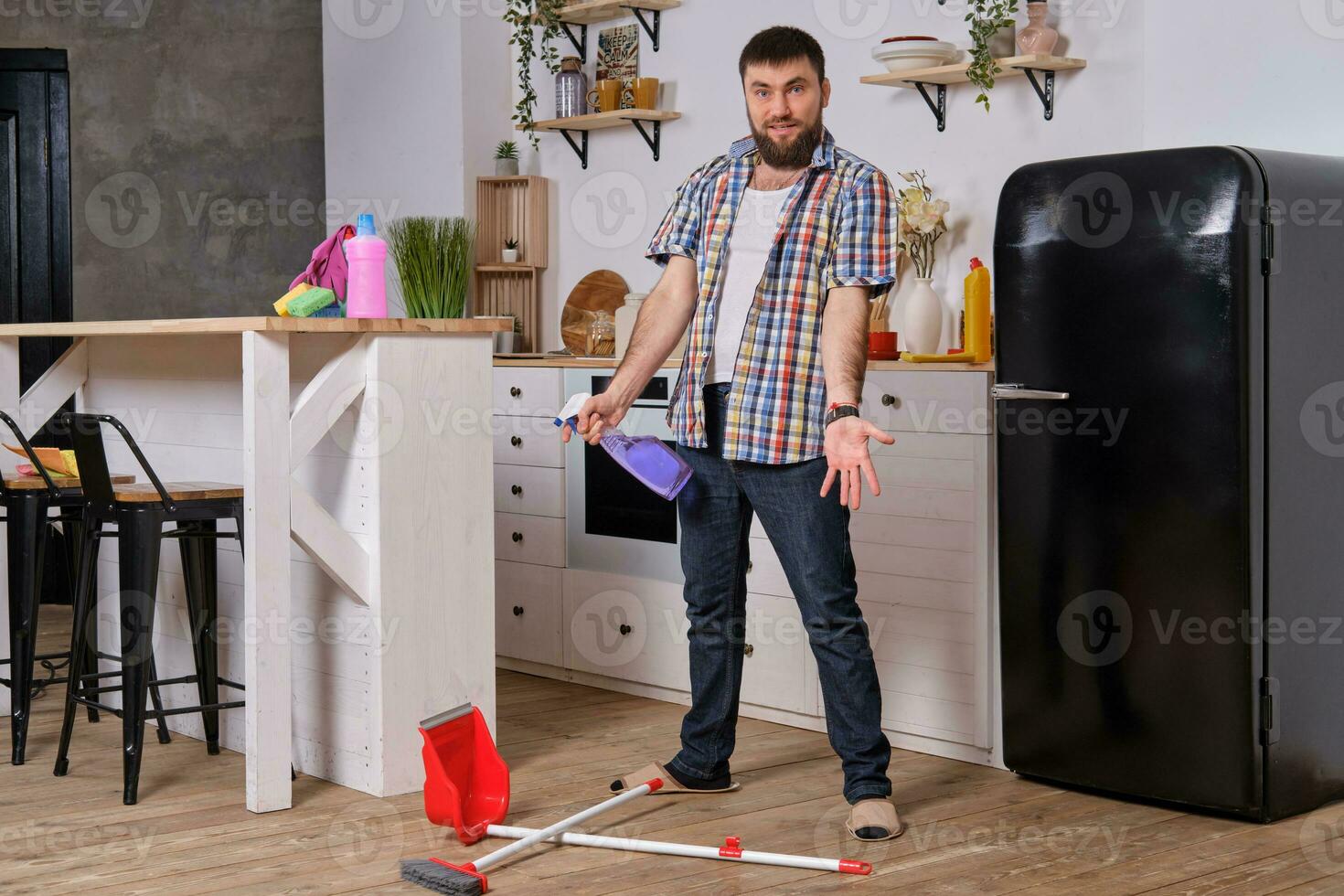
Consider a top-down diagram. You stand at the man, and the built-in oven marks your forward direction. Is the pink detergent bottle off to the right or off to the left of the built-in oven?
left

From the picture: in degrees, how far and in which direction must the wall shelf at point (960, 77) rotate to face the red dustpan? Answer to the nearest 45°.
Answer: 0° — it already faces it

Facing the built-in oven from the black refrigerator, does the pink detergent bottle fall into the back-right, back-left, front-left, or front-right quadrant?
front-left

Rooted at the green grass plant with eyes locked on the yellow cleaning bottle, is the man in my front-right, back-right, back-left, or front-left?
front-right

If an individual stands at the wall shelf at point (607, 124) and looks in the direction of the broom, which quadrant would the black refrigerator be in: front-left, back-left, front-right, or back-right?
front-left

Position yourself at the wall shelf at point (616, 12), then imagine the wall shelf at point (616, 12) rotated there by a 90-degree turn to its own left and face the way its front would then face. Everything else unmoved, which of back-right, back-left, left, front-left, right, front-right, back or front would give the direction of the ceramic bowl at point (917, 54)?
front

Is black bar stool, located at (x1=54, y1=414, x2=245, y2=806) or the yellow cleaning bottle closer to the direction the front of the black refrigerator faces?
the black bar stool

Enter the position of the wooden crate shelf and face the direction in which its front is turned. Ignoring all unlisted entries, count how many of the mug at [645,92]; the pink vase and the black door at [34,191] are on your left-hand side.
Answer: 2

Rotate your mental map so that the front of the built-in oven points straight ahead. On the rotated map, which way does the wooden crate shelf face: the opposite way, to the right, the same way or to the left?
the same way

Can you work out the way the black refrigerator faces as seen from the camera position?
facing the viewer and to the left of the viewer

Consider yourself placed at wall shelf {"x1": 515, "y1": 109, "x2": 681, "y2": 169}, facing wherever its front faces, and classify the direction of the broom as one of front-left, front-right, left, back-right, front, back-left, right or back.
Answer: front-left

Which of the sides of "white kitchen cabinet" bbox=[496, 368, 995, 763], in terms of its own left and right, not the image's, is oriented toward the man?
front

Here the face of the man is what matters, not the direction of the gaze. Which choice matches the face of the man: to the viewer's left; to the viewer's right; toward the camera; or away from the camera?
toward the camera

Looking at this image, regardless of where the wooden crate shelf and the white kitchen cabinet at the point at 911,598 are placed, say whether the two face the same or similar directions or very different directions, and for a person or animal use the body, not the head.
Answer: same or similar directions
